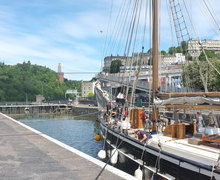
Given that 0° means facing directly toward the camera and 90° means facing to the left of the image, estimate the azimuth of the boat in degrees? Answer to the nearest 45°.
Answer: approximately 135°
